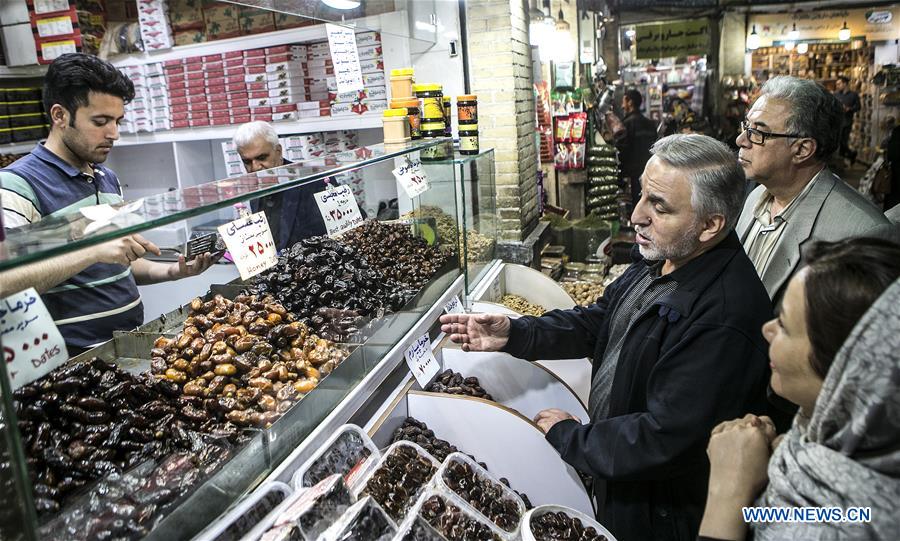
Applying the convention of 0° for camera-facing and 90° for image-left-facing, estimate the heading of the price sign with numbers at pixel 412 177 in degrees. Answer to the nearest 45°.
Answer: approximately 0°

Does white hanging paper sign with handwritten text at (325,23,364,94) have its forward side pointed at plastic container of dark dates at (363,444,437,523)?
yes

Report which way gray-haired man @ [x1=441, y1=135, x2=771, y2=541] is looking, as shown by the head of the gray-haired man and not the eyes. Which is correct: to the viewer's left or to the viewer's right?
to the viewer's left

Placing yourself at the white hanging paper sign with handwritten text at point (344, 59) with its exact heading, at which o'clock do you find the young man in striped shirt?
The young man in striped shirt is roughly at 2 o'clock from the white hanging paper sign with handwritten text.

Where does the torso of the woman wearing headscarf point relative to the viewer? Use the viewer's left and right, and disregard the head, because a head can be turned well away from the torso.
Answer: facing to the left of the viewer
